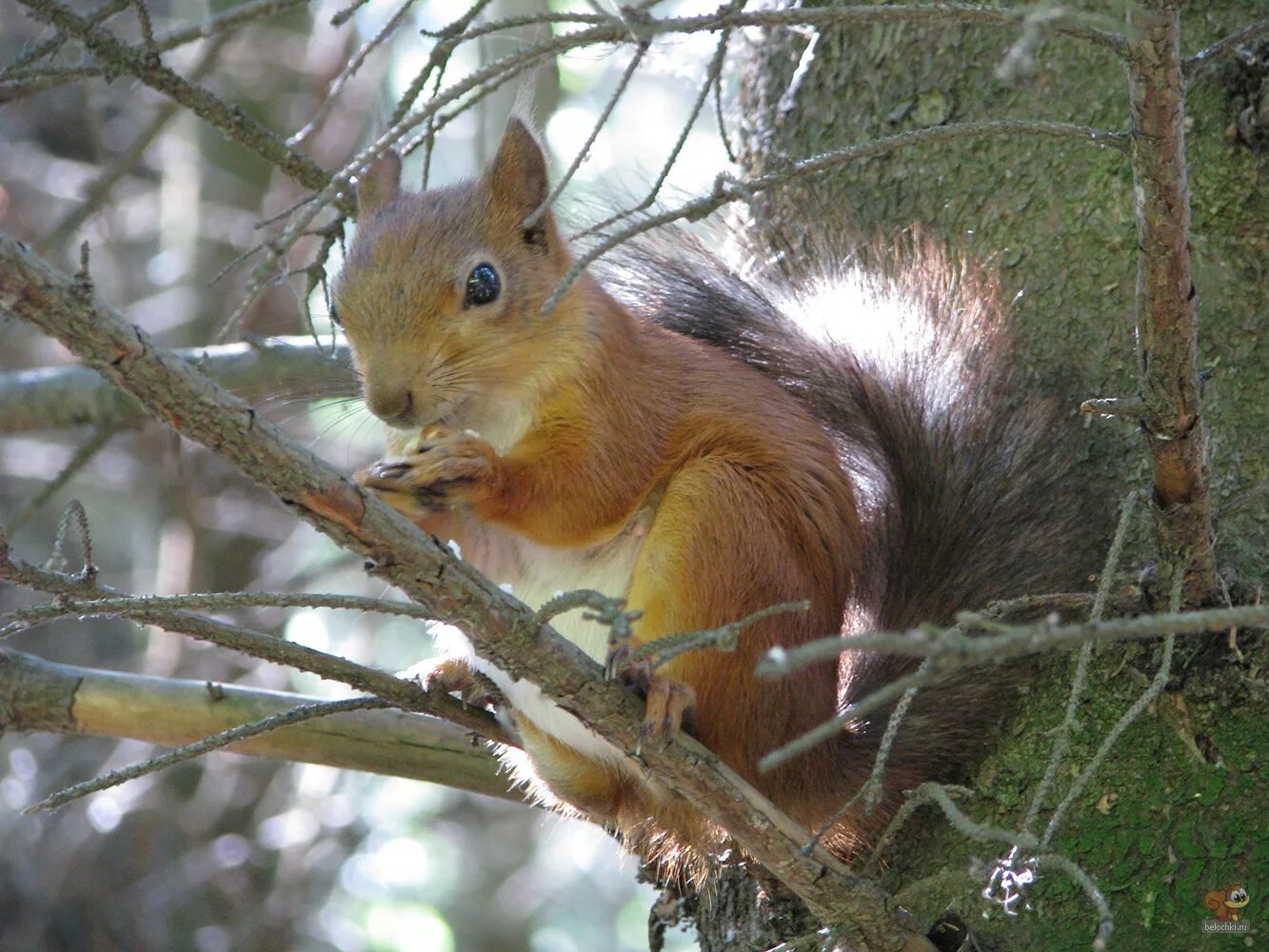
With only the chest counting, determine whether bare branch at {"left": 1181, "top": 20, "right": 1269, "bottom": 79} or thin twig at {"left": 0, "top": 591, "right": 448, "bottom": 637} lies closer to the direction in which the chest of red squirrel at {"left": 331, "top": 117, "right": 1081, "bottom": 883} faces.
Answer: the thin twig

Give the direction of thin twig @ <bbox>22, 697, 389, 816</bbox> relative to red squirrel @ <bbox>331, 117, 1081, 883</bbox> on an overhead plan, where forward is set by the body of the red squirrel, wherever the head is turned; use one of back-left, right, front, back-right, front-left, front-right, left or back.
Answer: front

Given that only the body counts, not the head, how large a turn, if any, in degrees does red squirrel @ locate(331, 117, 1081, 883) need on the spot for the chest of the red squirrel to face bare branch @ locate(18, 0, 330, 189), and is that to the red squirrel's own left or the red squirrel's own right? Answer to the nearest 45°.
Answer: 0° — it already faces it

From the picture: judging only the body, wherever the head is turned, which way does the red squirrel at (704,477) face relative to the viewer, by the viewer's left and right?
facing the viewer and to the left of the viewer

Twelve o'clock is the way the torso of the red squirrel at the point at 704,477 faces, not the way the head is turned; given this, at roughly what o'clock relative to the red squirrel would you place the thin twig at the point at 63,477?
The thin twig is roughly at 2 o'clock from the red squirrel.

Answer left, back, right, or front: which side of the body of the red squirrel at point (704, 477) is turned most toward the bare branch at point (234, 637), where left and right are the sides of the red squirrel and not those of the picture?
front
